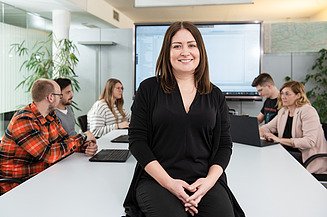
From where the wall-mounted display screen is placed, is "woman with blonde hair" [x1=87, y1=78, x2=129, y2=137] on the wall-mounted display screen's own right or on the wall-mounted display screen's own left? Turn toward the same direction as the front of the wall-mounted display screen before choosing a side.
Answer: on the wall-mounted display screen's own right

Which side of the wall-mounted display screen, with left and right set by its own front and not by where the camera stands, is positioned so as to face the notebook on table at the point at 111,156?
front

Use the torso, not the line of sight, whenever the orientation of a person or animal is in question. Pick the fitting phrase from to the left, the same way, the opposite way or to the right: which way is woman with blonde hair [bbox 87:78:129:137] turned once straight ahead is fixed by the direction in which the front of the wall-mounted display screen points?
to the left

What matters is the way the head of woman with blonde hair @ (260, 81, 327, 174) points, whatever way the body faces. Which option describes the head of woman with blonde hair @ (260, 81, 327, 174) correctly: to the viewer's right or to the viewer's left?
to the viewer's left

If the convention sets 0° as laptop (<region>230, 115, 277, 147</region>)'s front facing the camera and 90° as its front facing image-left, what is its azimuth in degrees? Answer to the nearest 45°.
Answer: approximately 225°

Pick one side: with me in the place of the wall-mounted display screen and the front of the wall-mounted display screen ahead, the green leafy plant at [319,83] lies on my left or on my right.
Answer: on my left

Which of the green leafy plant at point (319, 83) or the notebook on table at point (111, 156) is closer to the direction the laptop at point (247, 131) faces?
the green leafy plant

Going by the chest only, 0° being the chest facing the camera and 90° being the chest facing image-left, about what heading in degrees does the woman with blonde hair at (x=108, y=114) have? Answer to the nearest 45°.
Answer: approximately 270°

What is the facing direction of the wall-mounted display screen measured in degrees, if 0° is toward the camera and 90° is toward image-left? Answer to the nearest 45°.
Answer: approximately 0°
